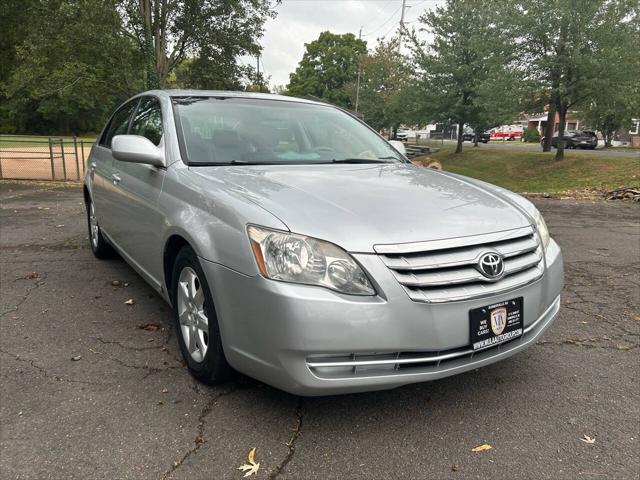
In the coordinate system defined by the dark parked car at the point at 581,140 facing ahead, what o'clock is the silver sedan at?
The silver sedan is roughly at 9 o'clock from the dark parked car.

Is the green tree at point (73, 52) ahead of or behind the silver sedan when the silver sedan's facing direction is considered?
behind

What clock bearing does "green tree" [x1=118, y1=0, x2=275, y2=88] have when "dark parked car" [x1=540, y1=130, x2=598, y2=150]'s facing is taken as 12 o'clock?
The green tree is roughly at 10 o'clock from the dark parked car.

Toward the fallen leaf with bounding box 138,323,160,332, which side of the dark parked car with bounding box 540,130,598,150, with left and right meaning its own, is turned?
left

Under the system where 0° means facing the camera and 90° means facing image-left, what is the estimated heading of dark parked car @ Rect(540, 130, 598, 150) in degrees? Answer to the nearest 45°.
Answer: approximately 90°

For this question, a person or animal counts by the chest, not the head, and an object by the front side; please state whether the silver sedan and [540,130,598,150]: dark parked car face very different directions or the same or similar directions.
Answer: very different directions

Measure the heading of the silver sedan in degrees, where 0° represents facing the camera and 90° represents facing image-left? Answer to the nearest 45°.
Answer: approximately 315°

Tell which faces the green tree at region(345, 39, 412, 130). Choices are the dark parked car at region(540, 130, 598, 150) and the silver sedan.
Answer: the dark parked car

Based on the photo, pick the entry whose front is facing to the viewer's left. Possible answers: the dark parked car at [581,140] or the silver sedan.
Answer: the dark parked car

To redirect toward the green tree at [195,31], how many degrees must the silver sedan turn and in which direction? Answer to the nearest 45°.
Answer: approximately 135° to its left

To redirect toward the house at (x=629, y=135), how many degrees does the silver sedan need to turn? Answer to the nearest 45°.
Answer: approximately 90° to its left

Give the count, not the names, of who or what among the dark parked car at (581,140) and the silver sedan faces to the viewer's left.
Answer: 1

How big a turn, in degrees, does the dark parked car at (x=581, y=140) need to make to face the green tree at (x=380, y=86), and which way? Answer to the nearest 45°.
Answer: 0° — it already faces it

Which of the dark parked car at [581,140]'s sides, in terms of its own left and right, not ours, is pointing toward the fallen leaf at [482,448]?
left
